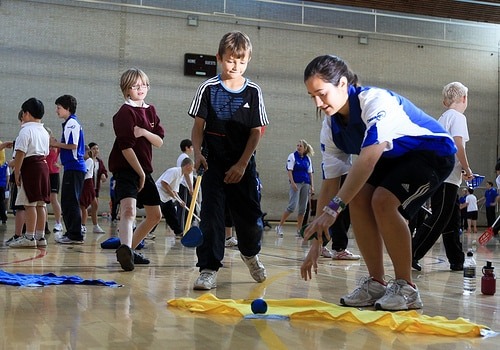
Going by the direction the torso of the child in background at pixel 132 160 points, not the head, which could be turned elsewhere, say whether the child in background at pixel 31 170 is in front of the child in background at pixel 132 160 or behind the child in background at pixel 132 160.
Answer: behind

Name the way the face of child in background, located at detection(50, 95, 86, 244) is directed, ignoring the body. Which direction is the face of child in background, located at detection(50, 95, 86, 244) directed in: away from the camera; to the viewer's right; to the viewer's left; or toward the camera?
to the viewer's left

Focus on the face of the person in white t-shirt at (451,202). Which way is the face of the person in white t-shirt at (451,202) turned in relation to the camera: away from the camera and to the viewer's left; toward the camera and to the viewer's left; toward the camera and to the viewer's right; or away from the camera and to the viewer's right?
away from the camera and to the viewer's right

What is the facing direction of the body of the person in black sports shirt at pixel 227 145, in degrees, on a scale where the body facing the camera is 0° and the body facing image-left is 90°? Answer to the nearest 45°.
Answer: approximately 0°

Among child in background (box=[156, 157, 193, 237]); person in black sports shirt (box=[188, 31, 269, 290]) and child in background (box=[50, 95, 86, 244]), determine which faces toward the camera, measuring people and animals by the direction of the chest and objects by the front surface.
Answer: person in black sports shirt (box=[188, 31, 269, 290])

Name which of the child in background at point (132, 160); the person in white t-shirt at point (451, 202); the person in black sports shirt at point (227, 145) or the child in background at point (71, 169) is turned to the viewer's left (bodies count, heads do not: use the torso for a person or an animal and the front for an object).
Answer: the child in background at point (71, 169)

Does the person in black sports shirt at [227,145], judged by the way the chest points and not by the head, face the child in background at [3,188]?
no

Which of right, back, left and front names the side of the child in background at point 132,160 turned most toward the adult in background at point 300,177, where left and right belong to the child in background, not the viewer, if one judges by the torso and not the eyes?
left

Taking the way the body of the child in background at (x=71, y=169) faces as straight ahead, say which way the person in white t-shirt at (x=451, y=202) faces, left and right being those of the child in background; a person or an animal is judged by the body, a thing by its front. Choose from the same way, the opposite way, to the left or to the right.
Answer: the opposite way

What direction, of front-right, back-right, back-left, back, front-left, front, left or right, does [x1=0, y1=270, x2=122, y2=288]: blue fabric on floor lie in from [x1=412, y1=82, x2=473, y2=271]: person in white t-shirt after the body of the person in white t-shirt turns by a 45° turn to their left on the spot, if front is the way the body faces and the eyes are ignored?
back-left

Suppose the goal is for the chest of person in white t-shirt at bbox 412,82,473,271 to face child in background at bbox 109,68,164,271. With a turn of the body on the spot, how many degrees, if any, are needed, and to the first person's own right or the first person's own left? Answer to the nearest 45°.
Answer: approximately 180°

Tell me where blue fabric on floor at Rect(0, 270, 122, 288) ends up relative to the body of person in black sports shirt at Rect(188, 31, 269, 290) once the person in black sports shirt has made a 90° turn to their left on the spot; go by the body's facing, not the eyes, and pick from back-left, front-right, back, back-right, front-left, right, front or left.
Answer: back

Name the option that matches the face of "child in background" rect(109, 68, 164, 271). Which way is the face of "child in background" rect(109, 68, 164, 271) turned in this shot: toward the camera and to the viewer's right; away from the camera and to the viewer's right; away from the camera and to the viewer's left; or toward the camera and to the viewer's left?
toward the camera and to the viewer's right

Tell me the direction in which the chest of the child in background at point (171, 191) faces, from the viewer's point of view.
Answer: to the viewer's right

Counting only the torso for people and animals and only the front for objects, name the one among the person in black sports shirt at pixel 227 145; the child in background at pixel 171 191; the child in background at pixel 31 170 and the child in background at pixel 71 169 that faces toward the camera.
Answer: the person in black sports shirt at pixel 227 145

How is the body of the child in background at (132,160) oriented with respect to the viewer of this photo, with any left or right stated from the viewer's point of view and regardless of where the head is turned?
facing the viewer and to the right of the viewer
